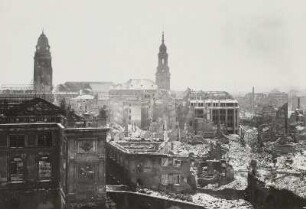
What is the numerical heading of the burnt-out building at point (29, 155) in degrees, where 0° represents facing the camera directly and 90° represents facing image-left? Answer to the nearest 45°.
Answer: approximately 0°

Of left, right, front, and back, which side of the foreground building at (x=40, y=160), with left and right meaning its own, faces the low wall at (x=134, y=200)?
left

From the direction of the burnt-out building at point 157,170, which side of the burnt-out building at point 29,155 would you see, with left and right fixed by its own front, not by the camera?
left

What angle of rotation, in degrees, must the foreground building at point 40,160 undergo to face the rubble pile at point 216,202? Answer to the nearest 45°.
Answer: approximately 90° to its left

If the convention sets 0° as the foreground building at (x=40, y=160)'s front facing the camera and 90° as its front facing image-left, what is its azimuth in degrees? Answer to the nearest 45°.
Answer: approximately 0°
